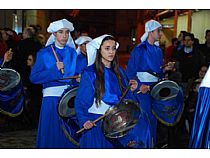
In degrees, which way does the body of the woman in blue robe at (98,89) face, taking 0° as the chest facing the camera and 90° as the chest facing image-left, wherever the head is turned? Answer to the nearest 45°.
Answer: approximately 315°

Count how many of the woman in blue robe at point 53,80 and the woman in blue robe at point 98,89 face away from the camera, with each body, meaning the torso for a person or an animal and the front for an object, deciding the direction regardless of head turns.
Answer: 0

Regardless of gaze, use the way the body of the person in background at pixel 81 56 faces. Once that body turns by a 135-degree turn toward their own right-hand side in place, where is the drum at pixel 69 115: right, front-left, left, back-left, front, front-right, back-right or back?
left

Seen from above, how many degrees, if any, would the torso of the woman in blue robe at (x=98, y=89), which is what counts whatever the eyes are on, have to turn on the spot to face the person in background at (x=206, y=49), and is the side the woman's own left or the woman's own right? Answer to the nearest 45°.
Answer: approximately 90° to the woman's own left

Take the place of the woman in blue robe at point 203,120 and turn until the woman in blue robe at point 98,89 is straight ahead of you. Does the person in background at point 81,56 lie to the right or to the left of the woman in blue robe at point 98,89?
right

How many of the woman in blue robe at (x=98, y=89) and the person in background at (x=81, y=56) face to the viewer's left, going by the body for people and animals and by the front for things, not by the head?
0

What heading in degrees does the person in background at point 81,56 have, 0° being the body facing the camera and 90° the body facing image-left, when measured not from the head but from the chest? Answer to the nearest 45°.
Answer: approximately 315°

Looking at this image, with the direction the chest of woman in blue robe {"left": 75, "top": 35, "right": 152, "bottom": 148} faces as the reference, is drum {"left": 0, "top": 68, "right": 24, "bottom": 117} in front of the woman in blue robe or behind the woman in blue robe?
behind

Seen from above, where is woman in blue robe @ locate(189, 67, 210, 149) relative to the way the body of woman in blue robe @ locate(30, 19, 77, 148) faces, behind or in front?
in front
